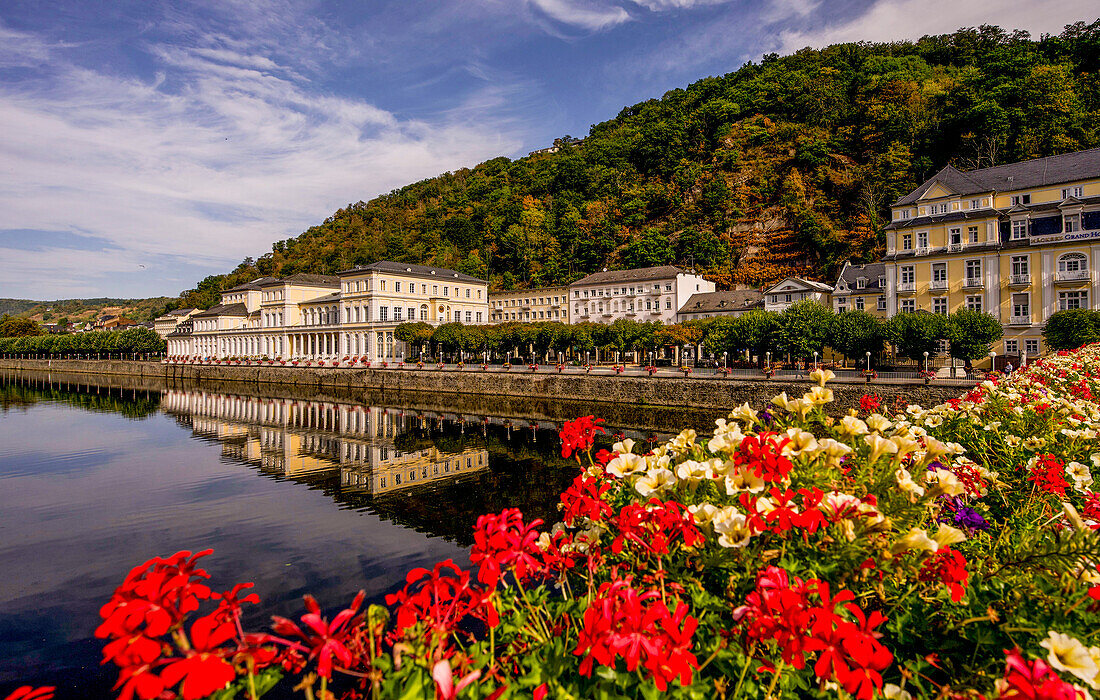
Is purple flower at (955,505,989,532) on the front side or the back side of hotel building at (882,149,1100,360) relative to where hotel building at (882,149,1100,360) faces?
on the front side

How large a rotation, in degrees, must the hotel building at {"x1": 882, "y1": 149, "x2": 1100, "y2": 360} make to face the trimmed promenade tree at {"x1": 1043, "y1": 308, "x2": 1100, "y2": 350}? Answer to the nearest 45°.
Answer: approximately 45° to its left

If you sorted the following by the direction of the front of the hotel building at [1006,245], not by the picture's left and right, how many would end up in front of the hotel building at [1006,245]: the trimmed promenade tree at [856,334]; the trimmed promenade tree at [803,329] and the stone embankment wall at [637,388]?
3

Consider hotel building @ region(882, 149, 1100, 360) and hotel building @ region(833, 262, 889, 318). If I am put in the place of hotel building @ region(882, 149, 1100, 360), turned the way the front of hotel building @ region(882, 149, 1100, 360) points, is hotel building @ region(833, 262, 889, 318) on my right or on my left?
on my right

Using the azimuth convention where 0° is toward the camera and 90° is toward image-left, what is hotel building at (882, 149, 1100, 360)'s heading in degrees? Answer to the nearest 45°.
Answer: approximately 45°

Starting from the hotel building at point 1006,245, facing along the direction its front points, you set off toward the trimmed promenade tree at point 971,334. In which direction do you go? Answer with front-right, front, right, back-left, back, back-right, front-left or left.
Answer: front-left

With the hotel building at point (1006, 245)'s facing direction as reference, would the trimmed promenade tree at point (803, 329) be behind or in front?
in front

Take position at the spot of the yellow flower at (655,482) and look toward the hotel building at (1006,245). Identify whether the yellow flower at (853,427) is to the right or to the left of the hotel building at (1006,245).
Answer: right

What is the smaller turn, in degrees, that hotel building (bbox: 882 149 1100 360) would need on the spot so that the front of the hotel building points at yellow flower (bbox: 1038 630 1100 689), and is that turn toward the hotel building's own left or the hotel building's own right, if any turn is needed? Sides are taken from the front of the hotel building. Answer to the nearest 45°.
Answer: approximately 45° to the hotel building's own left
